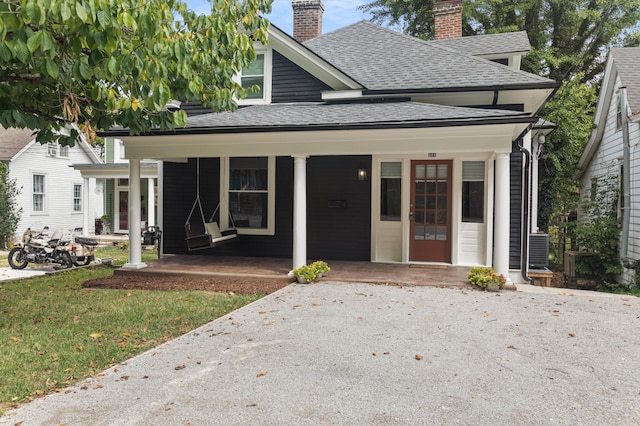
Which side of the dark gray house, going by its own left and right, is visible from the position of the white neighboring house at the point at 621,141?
left

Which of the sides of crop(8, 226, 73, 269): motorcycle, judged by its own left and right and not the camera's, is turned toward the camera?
left

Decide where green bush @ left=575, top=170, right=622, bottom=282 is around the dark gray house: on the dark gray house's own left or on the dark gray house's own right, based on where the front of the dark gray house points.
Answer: on the dark gray house's own left

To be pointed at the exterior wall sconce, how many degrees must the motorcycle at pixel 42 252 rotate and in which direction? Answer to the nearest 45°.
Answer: approximately 135° to its left

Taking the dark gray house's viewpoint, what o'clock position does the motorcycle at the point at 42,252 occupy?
The motorcycle is roughly at 3 o'clock from the dark gray house.

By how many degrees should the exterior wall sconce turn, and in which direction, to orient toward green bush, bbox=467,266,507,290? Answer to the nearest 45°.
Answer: approximately 45° to its left

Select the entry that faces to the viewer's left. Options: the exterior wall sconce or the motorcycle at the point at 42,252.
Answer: the motorcycle

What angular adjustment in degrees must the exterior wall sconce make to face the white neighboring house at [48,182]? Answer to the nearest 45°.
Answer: approximately 135° to its right

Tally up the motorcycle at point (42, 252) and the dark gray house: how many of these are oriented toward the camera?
1

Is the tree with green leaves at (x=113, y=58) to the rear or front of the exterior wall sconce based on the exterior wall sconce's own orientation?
to the front

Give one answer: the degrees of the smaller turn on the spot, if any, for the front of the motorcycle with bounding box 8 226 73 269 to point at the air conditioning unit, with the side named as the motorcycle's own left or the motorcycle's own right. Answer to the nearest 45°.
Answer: approximately 135° to the motorcycle's own left

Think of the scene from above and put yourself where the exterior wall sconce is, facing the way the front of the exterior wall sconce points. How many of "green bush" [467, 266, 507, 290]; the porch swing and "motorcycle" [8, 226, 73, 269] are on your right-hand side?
2
